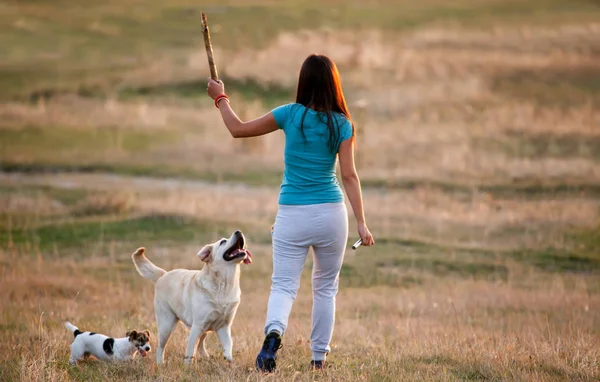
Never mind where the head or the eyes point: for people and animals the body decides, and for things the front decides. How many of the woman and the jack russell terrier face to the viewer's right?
1

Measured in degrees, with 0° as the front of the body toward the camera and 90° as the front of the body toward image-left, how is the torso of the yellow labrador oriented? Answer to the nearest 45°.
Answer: approximately 315°

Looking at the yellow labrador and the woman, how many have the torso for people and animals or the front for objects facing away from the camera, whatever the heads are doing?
1

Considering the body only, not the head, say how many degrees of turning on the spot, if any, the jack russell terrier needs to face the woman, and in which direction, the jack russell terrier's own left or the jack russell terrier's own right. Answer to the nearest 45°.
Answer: approximately 45° to the jack russell terrier's own right

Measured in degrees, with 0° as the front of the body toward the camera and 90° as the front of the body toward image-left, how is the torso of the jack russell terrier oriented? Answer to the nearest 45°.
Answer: approximately 270°

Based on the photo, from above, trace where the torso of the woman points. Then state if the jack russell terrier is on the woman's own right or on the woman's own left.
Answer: on the woman's own left

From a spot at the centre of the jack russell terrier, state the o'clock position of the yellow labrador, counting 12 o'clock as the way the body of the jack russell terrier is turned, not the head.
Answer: The yellow labrador is roughly at 1 o'clock from the jack russell terrier.

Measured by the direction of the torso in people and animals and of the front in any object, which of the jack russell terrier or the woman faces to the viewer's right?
the jack russell terrier

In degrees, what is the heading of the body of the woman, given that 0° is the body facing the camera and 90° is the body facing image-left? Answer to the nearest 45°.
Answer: approximately 180°
